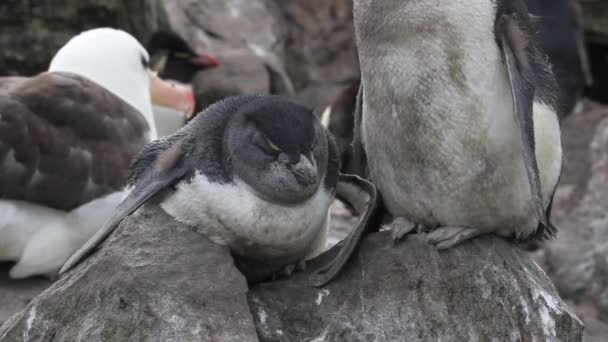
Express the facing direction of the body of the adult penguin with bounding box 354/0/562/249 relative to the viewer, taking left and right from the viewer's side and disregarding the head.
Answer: facing the viewer and to the left of the viewer

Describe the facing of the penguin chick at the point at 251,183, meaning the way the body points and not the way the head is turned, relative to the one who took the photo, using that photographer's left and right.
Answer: facing the viewer and to the right of the viewer

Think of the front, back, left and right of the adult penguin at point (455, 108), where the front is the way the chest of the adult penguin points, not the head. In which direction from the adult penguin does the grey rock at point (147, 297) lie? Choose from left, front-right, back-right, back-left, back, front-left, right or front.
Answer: front

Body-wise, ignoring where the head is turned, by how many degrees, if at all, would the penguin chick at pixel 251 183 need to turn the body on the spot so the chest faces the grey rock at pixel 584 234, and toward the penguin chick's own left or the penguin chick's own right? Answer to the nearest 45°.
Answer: approximately 90° to the penguin chick's own left

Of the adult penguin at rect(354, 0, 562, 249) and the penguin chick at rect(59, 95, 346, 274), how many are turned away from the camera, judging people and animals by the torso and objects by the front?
0

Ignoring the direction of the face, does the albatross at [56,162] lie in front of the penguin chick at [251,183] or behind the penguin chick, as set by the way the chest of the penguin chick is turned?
behind
